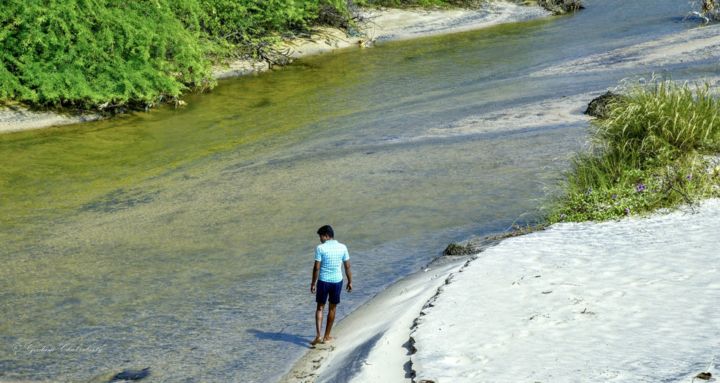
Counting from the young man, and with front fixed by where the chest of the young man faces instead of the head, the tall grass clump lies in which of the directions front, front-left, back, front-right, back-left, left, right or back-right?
right

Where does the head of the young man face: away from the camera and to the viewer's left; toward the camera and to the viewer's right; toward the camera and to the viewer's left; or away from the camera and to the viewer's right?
away from the camera and to the viewer's left

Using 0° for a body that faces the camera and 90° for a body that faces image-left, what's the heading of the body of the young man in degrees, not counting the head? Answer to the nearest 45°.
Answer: approximately 135°

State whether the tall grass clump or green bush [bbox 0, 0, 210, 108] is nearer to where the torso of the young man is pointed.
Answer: the green bush

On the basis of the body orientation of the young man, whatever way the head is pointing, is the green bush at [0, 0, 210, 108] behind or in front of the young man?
in front
